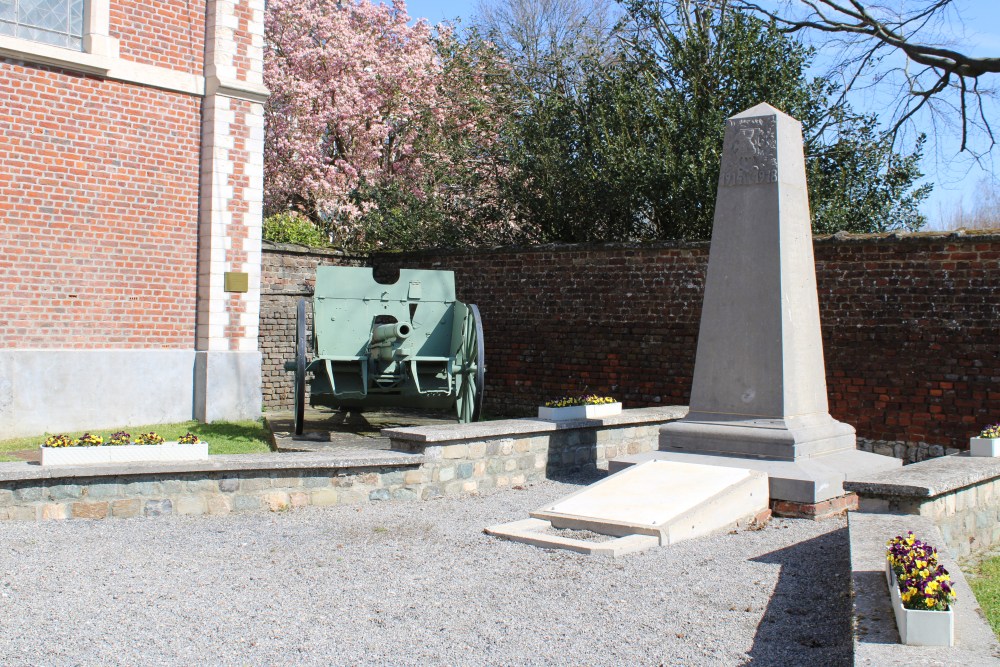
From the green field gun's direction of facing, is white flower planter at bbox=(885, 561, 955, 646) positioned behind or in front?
in front

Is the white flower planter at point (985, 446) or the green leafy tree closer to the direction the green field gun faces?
the white flower planter

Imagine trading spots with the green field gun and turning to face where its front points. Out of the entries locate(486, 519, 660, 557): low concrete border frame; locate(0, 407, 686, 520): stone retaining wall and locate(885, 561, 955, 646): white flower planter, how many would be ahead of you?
3

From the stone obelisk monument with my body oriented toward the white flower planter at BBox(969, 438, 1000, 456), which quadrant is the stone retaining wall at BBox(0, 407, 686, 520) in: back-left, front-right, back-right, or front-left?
back-right

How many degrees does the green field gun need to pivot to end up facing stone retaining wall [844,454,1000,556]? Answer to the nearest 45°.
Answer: approximately 45° to its left

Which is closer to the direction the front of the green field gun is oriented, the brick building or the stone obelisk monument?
the stone obelisk monument

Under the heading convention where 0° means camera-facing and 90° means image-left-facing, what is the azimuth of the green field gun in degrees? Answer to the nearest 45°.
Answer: approximately 0°

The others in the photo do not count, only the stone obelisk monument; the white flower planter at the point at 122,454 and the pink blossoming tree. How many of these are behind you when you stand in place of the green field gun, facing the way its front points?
1

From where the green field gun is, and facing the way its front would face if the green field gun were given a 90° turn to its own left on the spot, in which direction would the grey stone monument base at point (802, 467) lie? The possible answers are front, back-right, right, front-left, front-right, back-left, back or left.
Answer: front-right

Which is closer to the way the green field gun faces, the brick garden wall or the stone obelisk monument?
the stone obelisk monument

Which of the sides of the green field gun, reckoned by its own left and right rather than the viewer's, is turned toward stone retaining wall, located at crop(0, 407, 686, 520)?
front

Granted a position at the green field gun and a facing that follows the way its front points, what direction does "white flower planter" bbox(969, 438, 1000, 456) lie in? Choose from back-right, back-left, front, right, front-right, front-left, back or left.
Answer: front-left

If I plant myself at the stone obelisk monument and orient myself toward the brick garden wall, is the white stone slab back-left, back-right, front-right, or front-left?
back-left

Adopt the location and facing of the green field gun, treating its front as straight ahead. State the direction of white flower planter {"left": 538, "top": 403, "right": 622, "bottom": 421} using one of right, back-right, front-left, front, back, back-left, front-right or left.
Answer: front-left

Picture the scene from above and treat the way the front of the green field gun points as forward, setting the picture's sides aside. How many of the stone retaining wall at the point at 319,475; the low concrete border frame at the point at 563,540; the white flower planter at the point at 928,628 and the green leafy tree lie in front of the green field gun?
3
